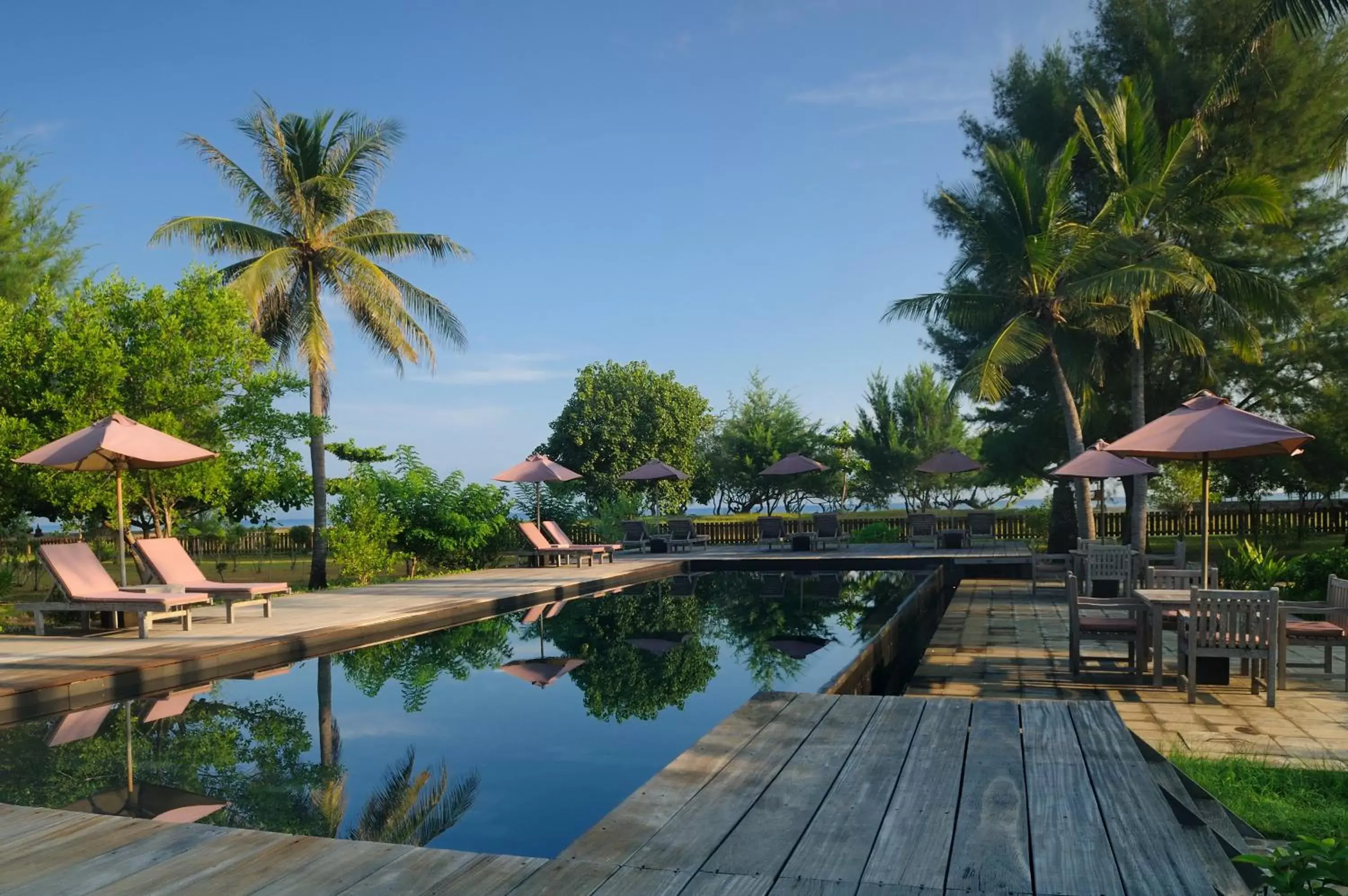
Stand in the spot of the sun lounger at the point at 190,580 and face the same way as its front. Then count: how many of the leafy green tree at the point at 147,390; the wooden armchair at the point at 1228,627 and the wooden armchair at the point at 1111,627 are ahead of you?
2

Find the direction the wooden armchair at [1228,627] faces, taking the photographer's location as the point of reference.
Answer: facing away from the viewer

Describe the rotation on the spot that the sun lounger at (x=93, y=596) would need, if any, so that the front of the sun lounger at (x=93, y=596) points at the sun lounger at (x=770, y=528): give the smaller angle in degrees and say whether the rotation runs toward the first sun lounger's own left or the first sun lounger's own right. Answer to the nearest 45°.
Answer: approximately 90° to the first sun lounger's own left

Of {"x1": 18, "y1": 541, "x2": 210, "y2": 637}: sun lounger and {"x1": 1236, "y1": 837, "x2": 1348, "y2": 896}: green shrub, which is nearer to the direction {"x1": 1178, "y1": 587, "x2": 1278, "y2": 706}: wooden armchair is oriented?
the sun lounger

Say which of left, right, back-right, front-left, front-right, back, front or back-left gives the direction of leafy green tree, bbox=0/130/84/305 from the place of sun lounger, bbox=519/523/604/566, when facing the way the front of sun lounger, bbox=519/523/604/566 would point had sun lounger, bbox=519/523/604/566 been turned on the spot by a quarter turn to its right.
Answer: right

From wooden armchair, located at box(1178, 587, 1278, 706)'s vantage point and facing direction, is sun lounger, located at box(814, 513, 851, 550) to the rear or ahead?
ahead

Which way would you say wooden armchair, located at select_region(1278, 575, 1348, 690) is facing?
to the viewer's left

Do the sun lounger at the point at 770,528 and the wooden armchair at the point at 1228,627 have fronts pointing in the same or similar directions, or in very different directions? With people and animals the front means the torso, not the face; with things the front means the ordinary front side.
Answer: very different directions

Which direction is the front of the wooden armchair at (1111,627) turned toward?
to the viewer's right

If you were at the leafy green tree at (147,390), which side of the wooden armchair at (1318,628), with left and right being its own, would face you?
front

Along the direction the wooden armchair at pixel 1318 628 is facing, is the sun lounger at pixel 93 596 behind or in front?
in front
